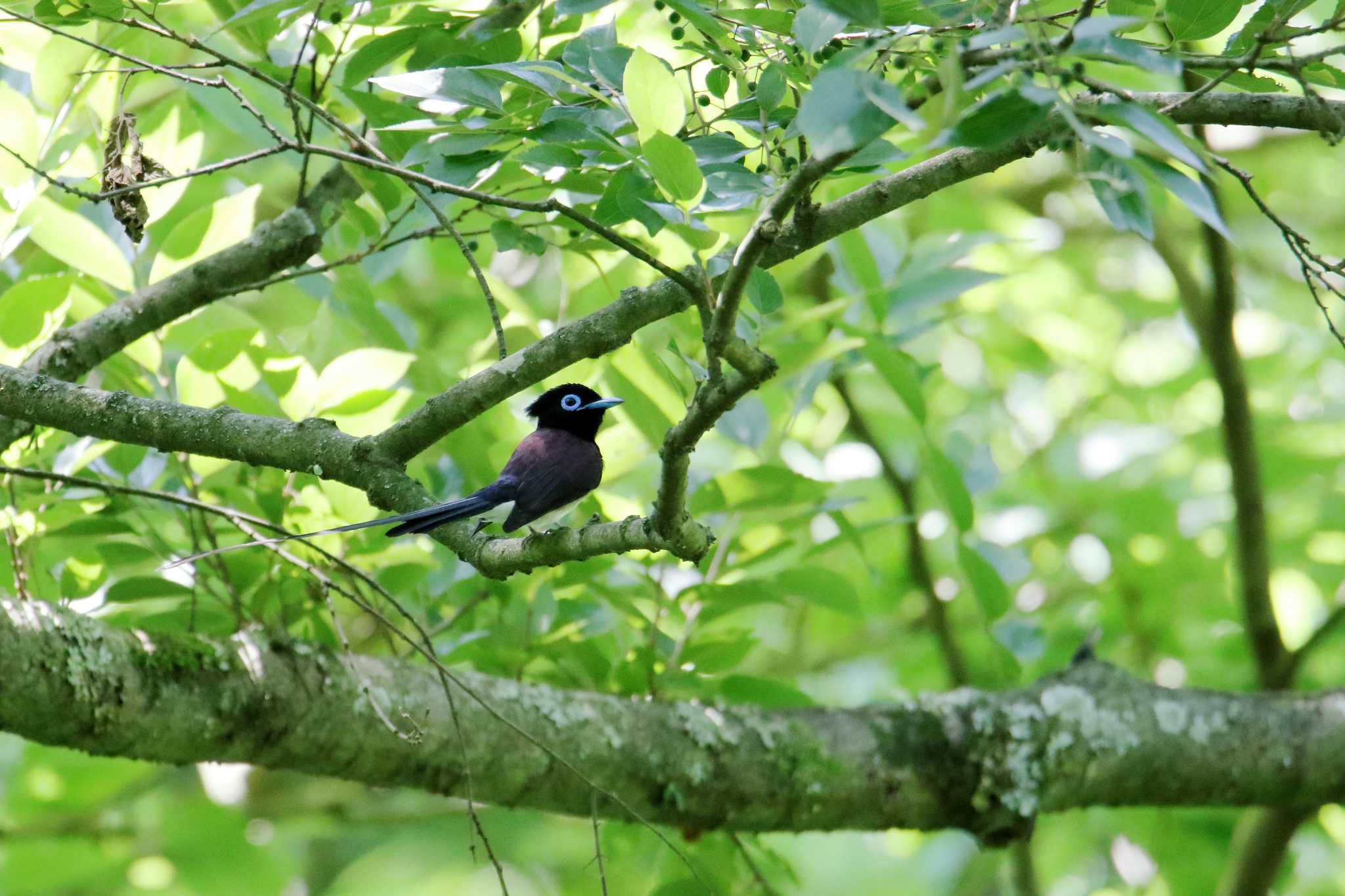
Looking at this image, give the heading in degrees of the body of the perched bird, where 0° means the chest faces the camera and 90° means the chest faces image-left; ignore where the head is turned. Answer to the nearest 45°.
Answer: approximately 270°

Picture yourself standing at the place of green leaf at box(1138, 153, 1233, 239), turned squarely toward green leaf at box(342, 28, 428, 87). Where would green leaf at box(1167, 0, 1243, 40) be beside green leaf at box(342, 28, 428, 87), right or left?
right

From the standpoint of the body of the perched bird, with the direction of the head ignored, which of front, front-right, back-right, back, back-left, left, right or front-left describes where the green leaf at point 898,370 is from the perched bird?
front

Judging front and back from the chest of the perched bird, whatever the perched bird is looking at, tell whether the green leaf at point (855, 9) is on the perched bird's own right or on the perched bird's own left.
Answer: on the perched bird's own right

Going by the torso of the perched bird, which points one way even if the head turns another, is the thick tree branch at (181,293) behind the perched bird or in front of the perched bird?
behind

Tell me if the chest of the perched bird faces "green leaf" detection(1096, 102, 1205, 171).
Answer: no

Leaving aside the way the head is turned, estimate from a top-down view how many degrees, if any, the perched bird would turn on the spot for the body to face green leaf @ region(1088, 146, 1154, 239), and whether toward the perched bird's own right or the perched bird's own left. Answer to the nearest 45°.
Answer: approximately 90° to the perched bird's own right

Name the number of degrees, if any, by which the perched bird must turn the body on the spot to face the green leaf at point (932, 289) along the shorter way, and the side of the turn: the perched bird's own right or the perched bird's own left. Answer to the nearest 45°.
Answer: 0° — it already faces it
